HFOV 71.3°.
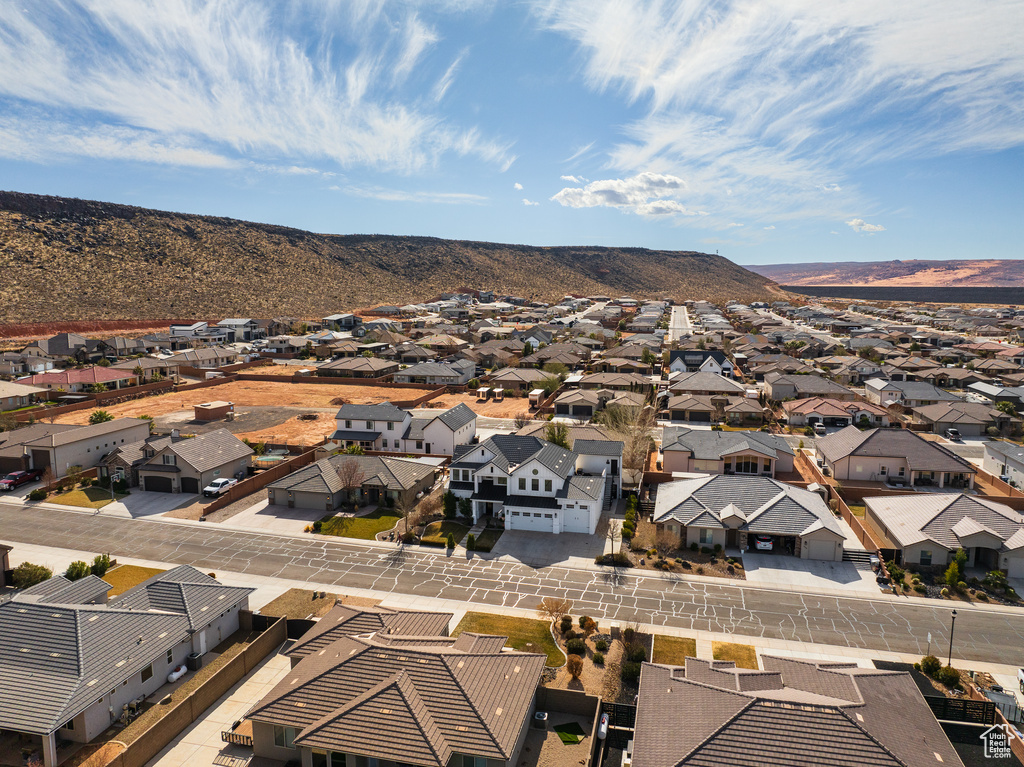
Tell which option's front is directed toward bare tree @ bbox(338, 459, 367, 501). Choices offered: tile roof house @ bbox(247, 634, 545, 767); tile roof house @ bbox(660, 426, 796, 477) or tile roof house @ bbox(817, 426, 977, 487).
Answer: tile roof house @ bbox(247, 634, 545, 767)

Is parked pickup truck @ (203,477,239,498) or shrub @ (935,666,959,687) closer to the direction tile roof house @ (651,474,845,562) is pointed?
the shrub

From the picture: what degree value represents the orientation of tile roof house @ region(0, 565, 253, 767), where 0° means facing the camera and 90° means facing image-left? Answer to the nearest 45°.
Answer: approximately 225°

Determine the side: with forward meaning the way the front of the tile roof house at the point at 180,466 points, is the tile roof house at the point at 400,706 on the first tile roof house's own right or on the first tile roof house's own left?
on the first tile roof house's own left

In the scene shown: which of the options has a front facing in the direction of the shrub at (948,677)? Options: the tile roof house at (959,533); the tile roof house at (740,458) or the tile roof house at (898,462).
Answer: the tile roof house at (959,533)

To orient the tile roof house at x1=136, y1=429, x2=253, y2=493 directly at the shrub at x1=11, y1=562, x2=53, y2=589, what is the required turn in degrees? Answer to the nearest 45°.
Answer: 0° — it already faces it

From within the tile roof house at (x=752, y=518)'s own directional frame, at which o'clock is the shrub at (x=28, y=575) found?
The shrub is roughly at 2 o'clock from the tile roof house.

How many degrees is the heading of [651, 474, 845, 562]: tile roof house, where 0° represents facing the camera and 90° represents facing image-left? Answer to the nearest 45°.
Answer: approximately 0°

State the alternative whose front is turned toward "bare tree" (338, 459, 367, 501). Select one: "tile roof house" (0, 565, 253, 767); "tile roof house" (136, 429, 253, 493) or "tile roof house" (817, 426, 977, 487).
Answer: "tile roof house" (0, 565, 253, 767)

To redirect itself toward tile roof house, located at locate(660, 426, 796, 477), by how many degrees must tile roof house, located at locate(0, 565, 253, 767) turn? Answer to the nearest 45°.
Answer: approximately 45° to its right
